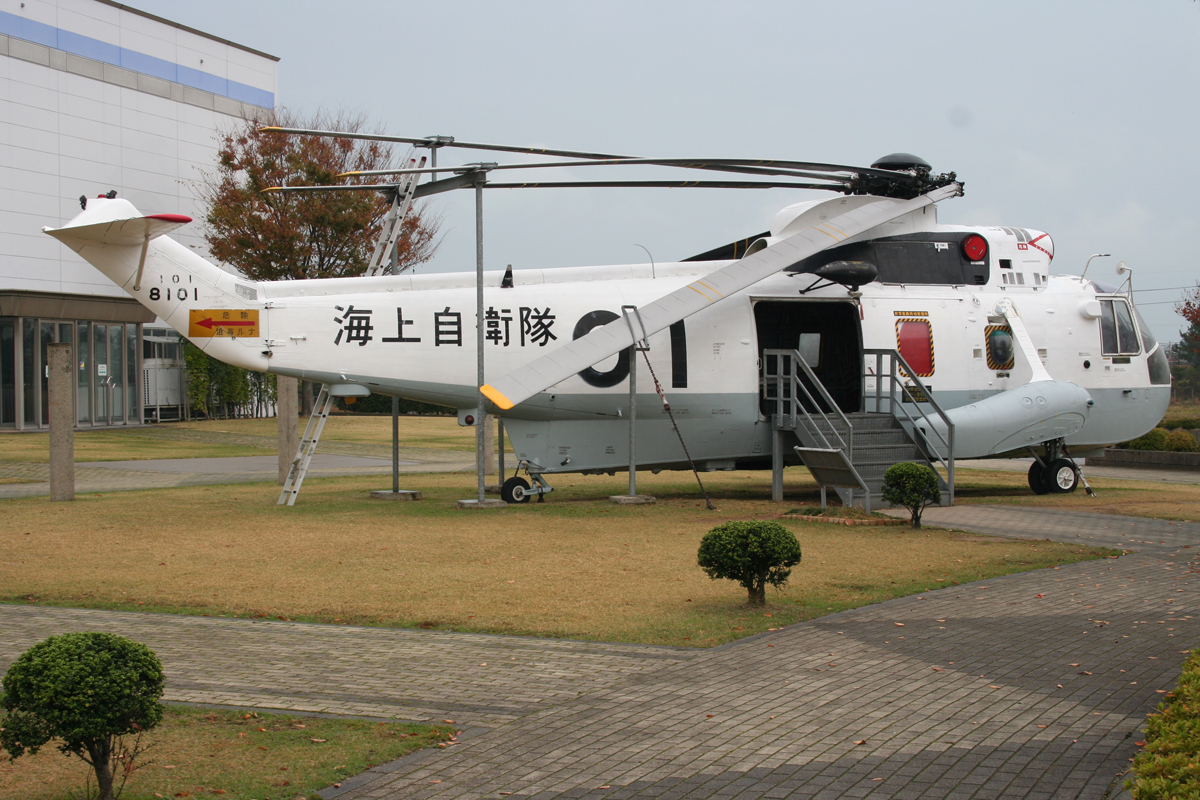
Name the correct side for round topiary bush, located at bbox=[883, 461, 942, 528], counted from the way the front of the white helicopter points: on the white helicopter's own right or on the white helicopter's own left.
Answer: on the white helicopter's own right

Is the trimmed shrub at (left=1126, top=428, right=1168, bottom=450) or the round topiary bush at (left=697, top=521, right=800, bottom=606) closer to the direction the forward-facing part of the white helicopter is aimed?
the trimmed shrub

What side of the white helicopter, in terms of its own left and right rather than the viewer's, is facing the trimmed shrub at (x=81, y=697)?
right

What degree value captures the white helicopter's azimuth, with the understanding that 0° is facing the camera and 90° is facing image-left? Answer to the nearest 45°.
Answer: approximately 270°

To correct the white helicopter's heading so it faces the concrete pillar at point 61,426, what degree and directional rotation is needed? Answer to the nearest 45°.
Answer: approximately 180°
